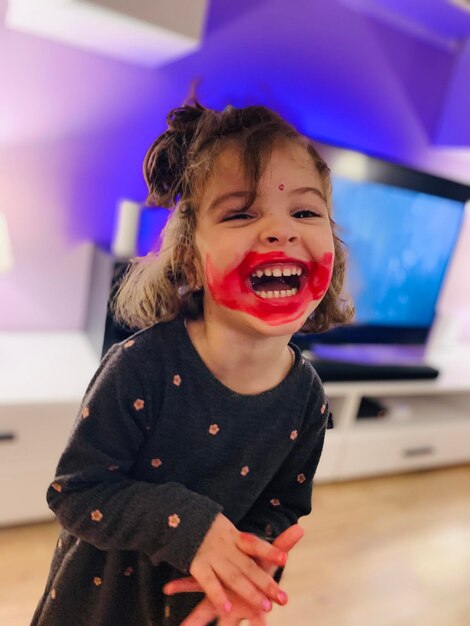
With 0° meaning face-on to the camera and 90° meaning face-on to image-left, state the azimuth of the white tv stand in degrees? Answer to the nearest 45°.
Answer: approximately 315°

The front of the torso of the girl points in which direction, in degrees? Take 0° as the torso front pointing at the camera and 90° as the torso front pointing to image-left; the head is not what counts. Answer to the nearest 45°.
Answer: approximately 315°

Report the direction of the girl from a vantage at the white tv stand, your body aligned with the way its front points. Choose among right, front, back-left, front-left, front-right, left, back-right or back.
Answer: front-right

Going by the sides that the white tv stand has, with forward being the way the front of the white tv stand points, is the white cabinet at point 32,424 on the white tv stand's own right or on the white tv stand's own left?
on the white tv stand's own right

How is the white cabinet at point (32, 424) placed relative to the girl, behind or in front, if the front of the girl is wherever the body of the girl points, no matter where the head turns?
behind
